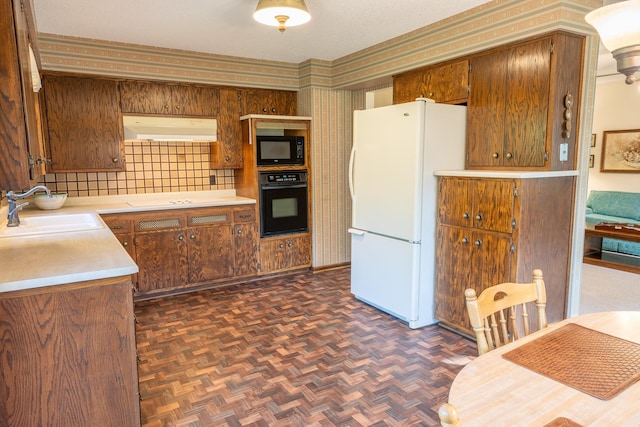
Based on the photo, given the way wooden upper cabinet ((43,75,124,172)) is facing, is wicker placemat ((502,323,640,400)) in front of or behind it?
in front

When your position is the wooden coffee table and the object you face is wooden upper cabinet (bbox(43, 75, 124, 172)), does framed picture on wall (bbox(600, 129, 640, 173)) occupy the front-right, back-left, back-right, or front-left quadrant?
back-right

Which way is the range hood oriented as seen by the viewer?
toward the camera

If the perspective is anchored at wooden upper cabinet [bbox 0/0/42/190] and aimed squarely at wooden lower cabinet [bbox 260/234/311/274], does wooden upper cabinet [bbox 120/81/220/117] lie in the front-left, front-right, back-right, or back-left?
front-left

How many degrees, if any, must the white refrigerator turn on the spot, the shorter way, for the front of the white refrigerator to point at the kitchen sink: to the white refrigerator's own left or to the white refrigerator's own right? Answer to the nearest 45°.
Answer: approximately 45° to the white refrigerator's own right

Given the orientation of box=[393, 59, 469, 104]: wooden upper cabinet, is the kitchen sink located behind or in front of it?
in front

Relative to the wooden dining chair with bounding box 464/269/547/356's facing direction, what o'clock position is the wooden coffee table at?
The wooden coffee table is roughly at 8 o'clock from the wooden dining chair.

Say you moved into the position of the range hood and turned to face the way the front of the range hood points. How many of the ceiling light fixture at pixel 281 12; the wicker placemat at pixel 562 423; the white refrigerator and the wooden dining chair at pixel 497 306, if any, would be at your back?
0

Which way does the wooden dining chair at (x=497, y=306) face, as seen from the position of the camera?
facing the viewer and to the right of the viewer

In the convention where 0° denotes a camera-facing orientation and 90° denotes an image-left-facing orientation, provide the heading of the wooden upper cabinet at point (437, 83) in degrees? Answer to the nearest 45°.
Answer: approximately 45°

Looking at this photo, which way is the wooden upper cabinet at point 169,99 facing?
toward the camera

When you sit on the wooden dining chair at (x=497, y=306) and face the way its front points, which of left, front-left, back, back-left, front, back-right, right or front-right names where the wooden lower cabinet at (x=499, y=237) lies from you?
back-left

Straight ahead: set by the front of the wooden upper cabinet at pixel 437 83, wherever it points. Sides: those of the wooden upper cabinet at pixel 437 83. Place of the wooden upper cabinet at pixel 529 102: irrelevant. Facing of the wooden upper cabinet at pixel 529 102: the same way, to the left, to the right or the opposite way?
the same way

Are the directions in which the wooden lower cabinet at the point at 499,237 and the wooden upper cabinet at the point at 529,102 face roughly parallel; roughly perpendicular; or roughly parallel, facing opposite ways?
roughly parallel

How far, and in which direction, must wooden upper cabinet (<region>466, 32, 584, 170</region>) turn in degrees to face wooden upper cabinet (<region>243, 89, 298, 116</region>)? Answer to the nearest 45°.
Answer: approximately 45° to its right
